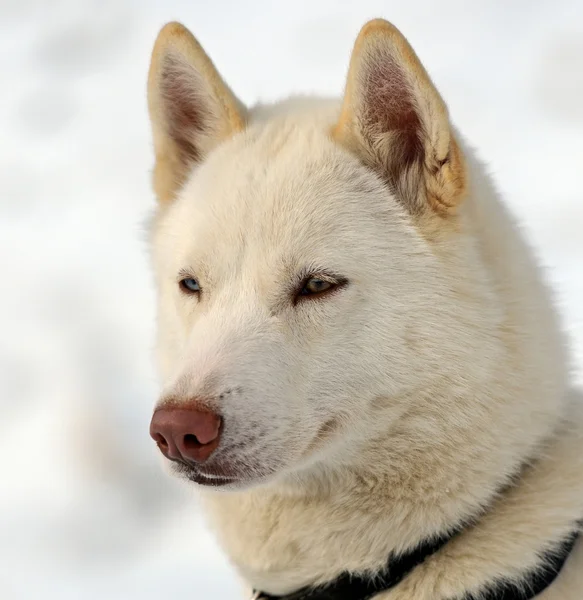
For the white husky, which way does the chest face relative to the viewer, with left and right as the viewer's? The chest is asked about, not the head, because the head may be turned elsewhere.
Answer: facing the viewer and to the left of the viewer
